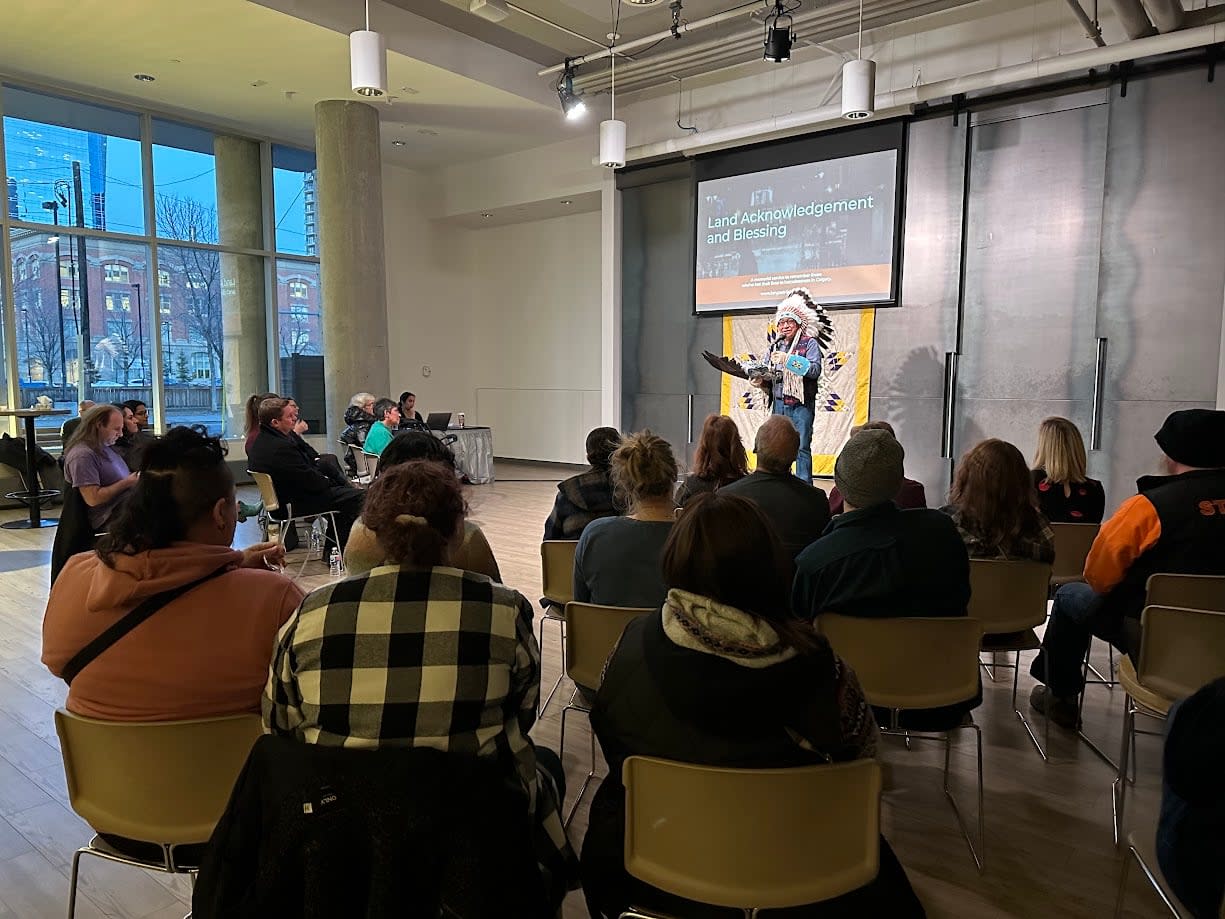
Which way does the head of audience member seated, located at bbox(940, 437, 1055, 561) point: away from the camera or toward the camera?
away from the camera

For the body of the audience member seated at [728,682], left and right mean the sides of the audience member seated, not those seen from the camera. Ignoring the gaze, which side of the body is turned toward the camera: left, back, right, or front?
back

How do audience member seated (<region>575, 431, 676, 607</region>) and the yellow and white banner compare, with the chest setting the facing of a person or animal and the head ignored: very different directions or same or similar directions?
very different directions

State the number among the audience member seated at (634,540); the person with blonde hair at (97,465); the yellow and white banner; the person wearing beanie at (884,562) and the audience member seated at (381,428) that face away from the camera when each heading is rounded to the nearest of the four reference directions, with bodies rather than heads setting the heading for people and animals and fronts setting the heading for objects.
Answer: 2

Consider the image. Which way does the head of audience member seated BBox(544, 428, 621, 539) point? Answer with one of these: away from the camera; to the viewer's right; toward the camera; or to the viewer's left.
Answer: away from the camera

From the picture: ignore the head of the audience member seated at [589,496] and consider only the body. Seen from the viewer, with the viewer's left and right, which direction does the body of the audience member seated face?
facing away from the viewer and to the right of the viewer

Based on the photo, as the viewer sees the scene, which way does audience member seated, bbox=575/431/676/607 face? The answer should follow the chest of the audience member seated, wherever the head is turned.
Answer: away from the camera

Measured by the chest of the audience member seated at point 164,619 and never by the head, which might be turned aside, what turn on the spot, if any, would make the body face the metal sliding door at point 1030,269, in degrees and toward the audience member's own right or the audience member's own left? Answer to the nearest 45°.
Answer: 0° — they already face it

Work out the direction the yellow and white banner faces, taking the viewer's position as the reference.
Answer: facing the viewer

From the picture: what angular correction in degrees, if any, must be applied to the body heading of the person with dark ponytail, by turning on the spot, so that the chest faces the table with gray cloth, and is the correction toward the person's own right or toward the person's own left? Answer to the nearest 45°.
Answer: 0° — they already face it

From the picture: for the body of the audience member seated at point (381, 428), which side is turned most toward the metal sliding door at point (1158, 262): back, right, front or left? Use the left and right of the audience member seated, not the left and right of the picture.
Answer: front

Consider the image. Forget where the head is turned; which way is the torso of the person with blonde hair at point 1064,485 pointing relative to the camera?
away from the camera

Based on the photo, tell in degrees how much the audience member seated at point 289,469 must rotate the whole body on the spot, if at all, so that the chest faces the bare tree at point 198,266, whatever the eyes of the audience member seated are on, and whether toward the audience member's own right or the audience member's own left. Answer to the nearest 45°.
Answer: approximately 90° to the audience member's own left

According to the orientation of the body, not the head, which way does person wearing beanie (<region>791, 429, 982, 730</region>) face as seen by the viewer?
away from the camera

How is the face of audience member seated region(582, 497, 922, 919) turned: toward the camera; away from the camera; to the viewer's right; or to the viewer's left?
away from the camera

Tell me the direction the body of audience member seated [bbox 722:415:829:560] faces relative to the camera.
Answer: away from the camera

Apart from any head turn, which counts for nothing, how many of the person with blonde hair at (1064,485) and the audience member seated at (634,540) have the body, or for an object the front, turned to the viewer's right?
0

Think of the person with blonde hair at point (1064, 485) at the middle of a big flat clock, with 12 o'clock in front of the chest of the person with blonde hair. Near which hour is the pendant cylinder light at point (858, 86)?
The pendant cylinder light is roughly at 11 o'clock from the person with blonde hair.

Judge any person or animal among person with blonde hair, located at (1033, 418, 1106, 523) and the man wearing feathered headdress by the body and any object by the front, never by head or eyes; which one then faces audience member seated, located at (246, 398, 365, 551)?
the man wearing feathered headdress

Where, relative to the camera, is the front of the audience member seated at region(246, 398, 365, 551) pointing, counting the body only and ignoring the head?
to the viewer's right

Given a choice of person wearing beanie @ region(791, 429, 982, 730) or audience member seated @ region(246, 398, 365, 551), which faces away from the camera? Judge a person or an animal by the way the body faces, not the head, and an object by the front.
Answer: the person wearing beanie
